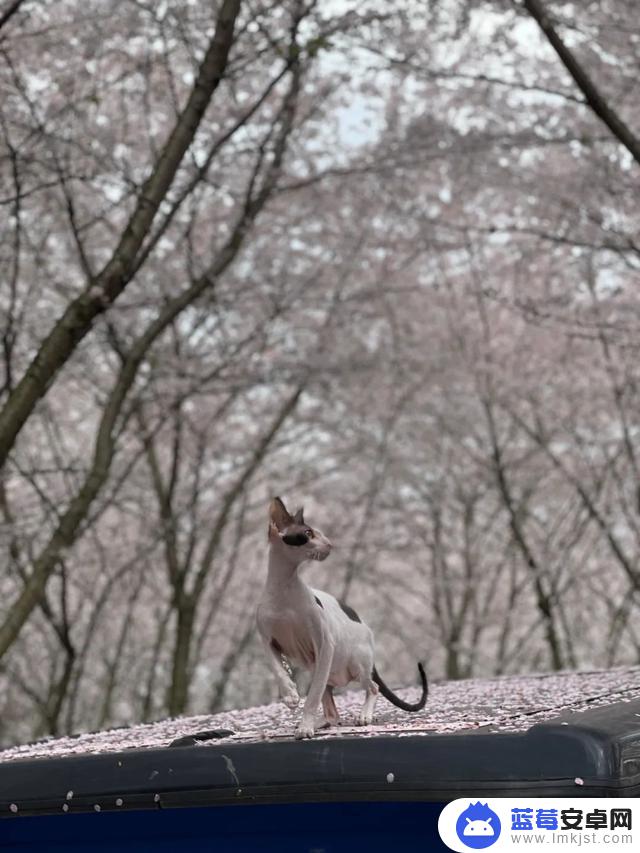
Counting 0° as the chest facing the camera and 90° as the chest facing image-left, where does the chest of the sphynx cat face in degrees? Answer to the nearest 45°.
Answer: approximately 45°
